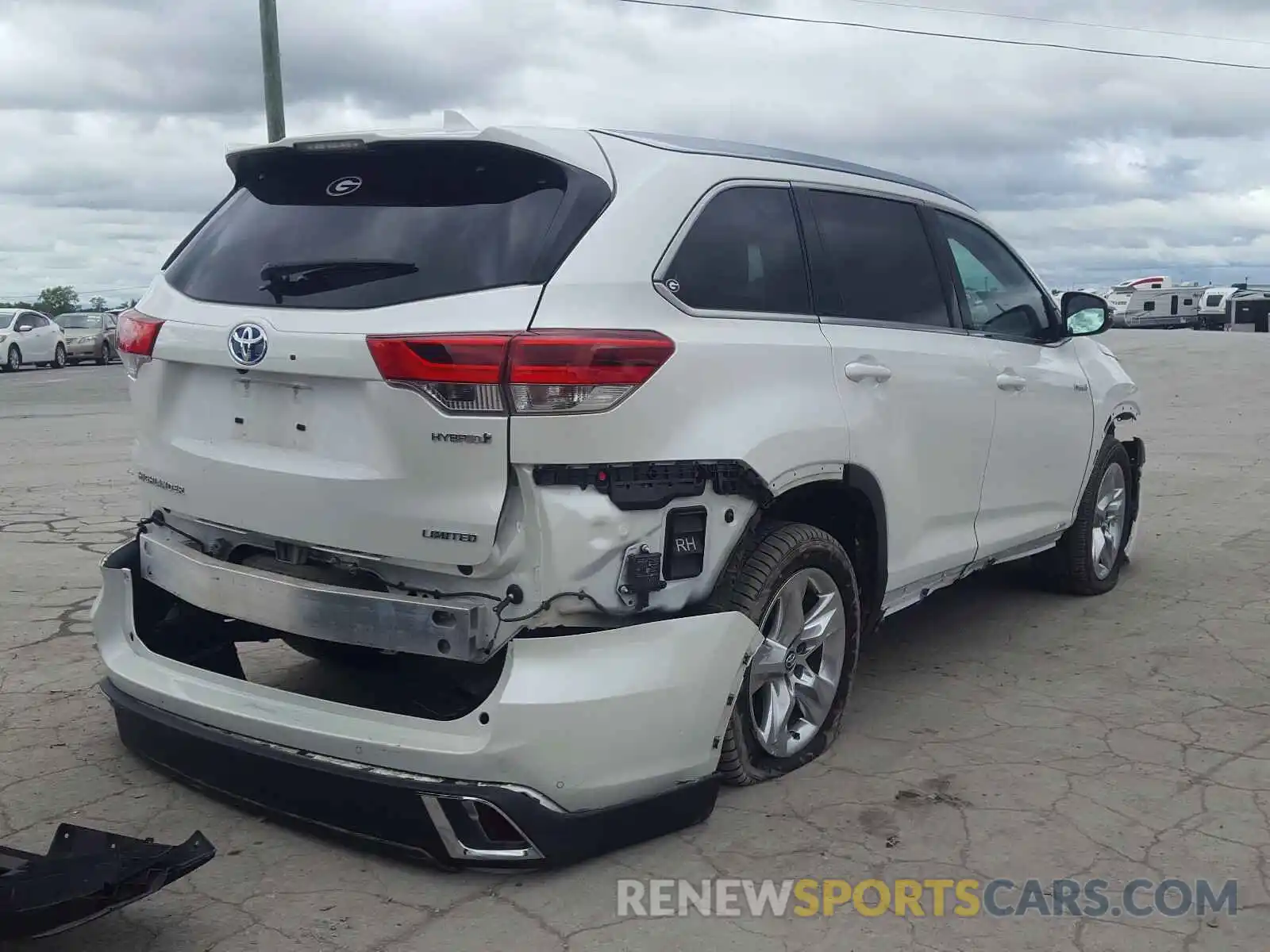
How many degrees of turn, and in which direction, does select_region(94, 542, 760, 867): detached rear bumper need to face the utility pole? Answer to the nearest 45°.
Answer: approximately 135° to its right

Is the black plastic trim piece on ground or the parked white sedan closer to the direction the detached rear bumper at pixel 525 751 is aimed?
the black plastic trim piece on ground

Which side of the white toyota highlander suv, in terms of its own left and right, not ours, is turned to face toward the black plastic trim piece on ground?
back

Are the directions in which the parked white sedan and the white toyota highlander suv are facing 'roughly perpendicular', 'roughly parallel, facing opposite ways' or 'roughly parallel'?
roughly parallel, facing opposite ways

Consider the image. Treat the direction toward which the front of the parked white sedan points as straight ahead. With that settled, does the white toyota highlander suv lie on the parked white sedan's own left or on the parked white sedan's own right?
on the parked white sedan's own left

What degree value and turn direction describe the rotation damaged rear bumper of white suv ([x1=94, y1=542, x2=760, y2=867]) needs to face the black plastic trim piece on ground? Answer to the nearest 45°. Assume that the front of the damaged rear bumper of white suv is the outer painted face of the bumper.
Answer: approximately 45° to its right

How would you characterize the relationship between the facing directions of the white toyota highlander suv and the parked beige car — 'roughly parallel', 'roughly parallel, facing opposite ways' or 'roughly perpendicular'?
roughly parallel, facing opposite ways

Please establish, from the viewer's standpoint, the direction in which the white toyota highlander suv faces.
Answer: facing away from the viewer and to the right of the viewer

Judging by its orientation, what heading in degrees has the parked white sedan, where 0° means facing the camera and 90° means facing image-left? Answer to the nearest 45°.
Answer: approximately 45°

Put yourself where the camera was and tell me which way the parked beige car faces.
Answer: facing the viewer and to the left of the viewer

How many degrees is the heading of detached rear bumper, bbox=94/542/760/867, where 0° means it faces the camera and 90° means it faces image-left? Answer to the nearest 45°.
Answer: approximately 45°
